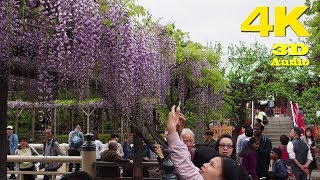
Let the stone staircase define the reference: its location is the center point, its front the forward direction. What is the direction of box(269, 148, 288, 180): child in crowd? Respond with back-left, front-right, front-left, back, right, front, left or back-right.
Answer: front

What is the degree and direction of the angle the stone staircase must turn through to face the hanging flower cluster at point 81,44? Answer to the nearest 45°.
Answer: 0° — it already faces it

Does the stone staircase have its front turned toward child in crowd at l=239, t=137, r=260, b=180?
yes

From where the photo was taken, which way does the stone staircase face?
toward the camera

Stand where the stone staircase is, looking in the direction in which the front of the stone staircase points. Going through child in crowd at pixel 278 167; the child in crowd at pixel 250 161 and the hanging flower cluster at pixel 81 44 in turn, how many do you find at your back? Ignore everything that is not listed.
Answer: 0
